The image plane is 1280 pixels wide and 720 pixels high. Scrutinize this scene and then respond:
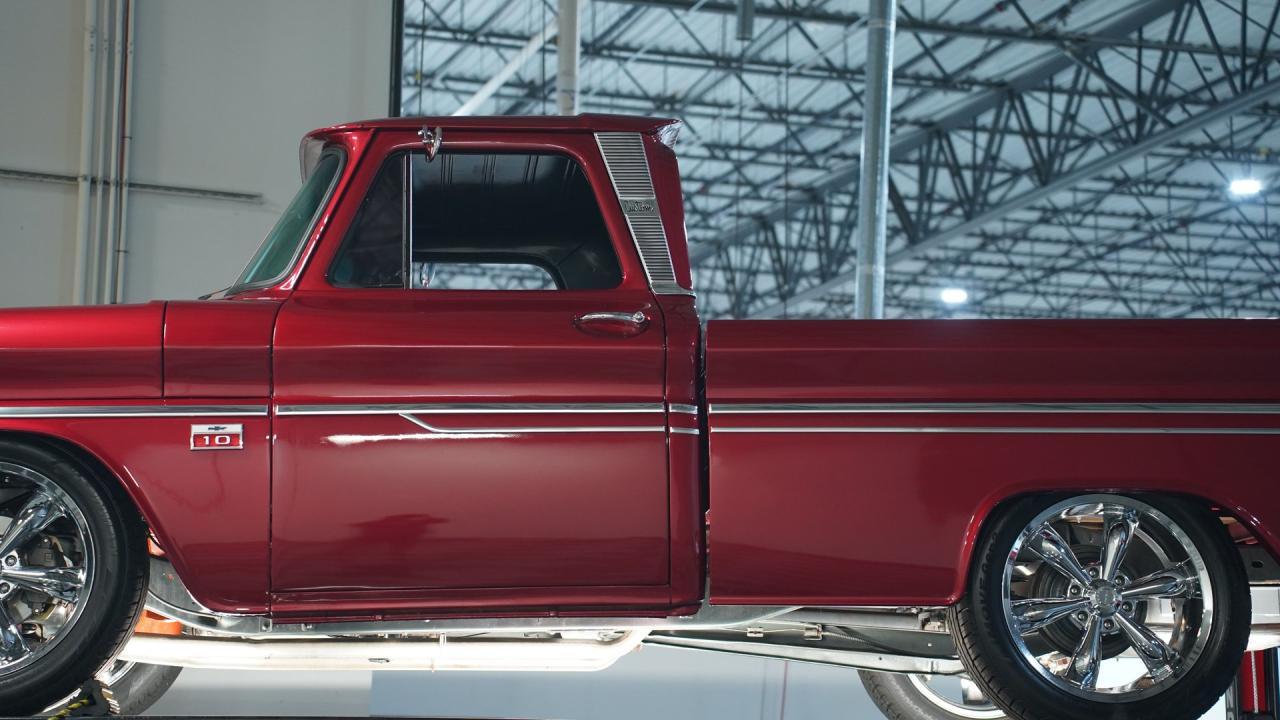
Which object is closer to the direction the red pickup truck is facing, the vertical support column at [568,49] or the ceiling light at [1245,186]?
the vertical support column

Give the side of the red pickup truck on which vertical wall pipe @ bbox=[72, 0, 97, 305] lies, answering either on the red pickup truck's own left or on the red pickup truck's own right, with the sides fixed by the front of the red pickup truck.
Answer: on the red pickup truck's own right

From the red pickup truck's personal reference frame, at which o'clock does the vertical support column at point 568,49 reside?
The vertical support column is roughly at 3 o'clock from the red pickup truck.

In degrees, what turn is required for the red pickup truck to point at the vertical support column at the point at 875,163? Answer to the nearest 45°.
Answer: approximately 90° to its right

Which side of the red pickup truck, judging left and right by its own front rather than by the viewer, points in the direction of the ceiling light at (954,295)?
right

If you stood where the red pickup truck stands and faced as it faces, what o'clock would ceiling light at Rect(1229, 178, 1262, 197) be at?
The ceiling light is roughly at 4 o'clock from the red pickup truck.

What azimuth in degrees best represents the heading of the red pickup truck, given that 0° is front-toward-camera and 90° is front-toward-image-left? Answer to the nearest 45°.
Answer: approximately 90°
